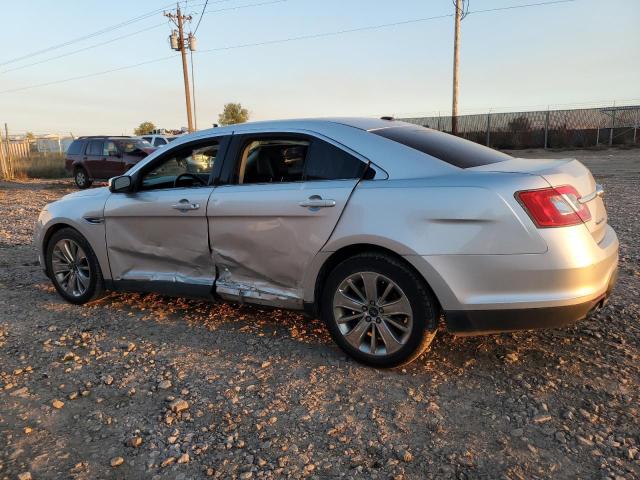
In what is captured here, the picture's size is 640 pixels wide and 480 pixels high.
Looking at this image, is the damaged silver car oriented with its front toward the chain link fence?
no

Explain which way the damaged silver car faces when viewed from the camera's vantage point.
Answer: facing away from the viewer and to the left of the viewer

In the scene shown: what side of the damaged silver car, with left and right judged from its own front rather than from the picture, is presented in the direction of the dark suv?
front

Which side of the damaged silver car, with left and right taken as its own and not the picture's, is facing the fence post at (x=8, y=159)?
front

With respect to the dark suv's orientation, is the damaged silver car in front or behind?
in front

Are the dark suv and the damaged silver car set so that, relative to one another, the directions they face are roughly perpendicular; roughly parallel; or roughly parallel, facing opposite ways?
roughly parallel, facing opposite ways

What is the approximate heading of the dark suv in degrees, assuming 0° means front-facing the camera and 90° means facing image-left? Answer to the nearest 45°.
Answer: approximately 315°

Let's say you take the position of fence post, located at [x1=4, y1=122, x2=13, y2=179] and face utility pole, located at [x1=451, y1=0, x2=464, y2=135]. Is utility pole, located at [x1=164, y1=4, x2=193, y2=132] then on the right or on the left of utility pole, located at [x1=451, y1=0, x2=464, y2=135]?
left

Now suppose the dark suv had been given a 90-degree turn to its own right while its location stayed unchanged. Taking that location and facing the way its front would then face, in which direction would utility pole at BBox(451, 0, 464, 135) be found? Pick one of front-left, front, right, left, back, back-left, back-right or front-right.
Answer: back-left

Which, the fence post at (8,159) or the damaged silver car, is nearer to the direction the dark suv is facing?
the damaged silver car

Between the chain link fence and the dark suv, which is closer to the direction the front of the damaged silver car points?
the dark suv

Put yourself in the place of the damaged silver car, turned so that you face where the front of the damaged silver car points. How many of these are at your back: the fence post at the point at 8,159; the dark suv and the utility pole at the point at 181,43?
0

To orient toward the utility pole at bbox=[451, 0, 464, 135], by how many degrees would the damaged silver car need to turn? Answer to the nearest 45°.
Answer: approximately 45° to its right

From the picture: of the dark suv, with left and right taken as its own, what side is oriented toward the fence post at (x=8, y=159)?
back
